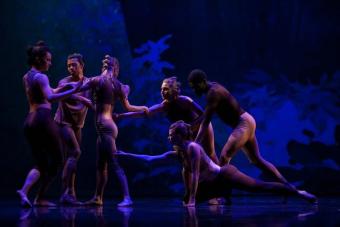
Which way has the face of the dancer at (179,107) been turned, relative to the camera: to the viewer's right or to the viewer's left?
to the viewer's left

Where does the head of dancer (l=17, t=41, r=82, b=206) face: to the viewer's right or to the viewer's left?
to the viewer's right

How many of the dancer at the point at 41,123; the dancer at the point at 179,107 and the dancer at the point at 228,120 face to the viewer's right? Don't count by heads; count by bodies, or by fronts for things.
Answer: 1

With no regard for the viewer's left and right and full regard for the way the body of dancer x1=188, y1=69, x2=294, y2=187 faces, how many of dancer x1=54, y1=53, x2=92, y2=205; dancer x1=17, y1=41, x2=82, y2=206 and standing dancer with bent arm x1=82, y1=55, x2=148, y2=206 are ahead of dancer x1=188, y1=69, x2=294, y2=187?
3

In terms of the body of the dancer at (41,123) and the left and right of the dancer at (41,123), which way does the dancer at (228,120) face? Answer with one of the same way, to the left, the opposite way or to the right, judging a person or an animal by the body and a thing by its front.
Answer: the opposite way

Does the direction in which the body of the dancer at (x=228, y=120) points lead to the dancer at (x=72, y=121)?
yes

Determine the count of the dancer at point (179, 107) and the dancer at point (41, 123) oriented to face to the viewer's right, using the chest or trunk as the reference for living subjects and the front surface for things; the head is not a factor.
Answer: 1

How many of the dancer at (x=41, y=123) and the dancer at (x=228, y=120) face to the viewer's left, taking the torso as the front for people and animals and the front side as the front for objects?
1

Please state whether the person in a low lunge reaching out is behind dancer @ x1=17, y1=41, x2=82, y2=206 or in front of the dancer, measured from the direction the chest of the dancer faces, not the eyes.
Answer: in front

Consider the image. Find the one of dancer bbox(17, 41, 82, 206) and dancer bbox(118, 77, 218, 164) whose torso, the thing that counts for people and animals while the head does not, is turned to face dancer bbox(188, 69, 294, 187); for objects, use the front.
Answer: dancer bbox(17, 41, 82, 206)

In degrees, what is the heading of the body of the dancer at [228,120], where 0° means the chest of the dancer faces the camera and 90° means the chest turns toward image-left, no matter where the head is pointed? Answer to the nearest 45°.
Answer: approximately 90°

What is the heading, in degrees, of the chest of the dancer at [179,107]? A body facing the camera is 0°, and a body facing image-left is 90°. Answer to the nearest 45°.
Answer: approximately 45°

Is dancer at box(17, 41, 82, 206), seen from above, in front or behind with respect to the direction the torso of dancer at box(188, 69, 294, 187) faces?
in front

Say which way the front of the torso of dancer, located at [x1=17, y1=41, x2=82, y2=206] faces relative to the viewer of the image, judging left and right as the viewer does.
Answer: facing to the right of the viewer
